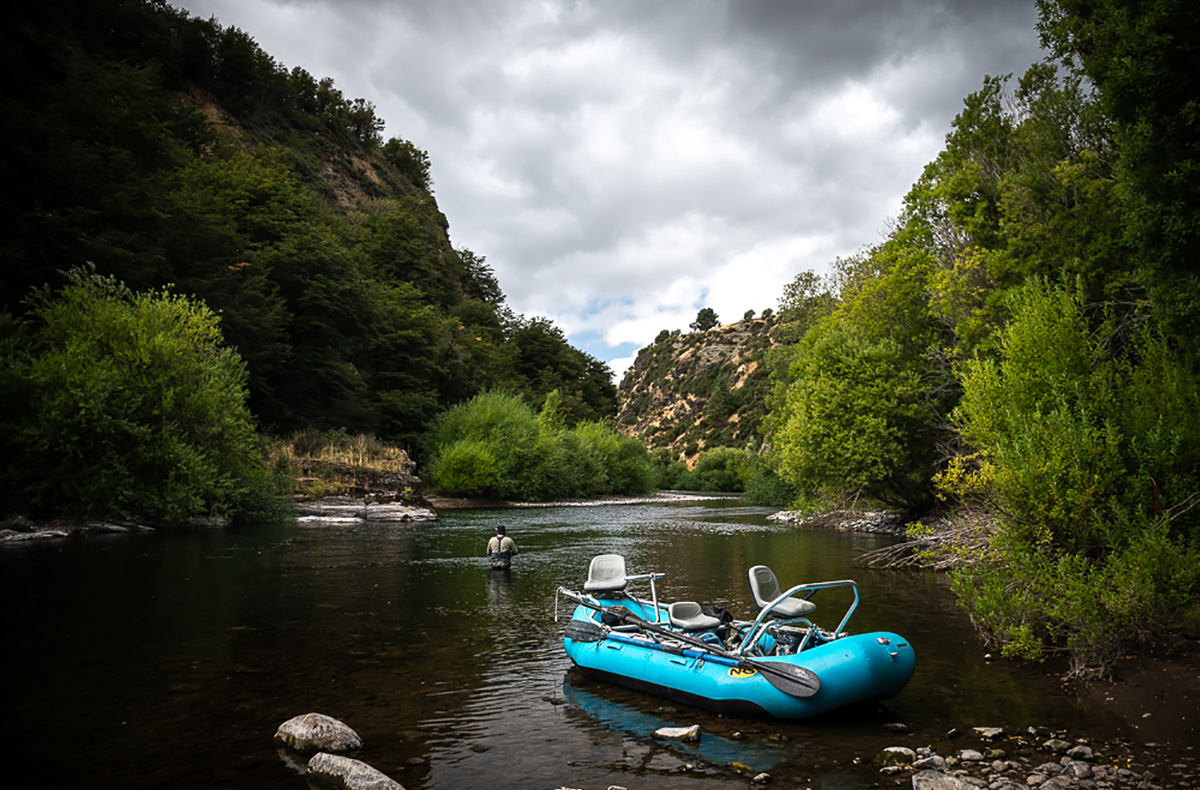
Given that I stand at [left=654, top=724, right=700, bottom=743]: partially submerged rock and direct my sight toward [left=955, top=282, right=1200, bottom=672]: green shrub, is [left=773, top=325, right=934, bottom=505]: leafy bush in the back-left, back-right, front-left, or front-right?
front-left

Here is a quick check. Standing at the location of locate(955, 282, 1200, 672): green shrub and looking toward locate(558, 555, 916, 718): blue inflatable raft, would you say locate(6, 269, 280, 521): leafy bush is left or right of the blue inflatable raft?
right

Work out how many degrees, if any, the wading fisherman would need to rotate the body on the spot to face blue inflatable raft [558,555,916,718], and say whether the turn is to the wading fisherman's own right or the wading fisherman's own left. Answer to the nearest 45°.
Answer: approximately 180°

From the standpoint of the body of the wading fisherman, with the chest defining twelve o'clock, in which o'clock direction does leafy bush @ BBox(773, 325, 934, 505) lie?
The leafy bush is roughly at 2 o'clock from the wading fisherman.

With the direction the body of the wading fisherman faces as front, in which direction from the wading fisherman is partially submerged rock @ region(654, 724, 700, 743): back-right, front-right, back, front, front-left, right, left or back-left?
back

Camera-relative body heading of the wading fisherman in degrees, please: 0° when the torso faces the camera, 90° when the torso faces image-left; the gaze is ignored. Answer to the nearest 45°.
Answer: approximately 180°

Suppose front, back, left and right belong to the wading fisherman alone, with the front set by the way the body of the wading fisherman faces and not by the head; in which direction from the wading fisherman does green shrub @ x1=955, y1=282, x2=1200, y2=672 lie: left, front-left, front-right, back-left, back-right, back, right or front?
back-right

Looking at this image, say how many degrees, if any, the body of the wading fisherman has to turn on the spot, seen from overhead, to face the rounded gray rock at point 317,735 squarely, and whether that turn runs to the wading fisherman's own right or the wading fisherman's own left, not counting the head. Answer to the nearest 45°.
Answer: approximately 180°

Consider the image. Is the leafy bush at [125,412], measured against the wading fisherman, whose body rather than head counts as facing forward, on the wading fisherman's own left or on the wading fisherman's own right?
on the wading fisherman's own left

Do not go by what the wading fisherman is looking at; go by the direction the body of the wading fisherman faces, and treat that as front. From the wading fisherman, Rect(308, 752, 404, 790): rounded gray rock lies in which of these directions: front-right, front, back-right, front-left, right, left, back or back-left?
back
